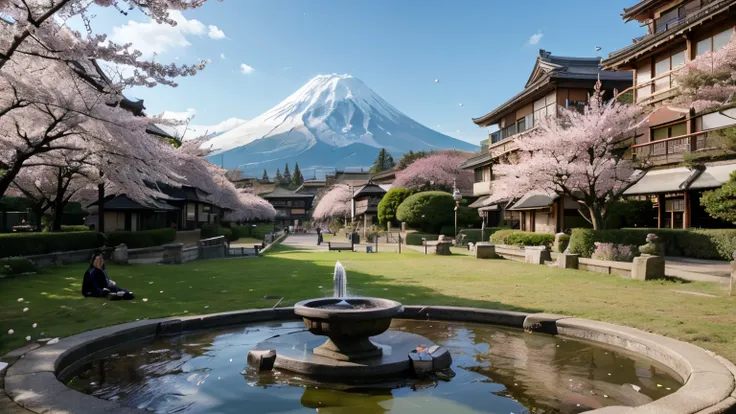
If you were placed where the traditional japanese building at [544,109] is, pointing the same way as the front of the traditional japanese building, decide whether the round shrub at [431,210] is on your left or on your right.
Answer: on your right

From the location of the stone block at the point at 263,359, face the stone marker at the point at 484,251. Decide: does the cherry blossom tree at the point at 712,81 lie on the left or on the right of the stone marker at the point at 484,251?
right

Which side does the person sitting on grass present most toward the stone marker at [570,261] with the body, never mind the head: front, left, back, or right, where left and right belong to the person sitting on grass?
front

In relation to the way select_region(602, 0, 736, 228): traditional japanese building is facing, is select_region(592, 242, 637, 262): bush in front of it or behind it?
in front

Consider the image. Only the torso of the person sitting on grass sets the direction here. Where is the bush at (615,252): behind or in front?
in front

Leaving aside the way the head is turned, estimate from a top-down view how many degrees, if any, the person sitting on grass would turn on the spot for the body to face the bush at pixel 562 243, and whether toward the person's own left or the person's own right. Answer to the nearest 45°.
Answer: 0° — they already face it

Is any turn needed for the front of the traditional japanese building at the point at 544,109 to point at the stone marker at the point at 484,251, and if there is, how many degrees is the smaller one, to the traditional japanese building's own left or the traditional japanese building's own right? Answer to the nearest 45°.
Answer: approximately 45° to the traditional japanese building's own left

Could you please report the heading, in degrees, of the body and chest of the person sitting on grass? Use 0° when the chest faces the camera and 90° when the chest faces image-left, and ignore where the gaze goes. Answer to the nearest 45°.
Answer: approximately 270°

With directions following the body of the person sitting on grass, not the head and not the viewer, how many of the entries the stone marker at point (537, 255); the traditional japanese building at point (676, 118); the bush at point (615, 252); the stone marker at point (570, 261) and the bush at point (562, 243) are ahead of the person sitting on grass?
5

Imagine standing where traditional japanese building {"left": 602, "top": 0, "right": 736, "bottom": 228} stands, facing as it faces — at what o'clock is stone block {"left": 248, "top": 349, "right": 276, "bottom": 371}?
The stone block is roughly at 11 o'clock from the traditional japanese building.

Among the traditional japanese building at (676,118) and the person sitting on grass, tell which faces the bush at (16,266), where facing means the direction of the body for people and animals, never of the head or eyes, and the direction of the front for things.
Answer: the traditional japanese building

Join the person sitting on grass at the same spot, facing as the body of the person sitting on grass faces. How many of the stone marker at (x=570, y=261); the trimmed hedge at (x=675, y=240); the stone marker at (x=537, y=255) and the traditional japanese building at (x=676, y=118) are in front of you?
4

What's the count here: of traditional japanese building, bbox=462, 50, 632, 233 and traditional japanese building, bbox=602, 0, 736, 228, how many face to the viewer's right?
0

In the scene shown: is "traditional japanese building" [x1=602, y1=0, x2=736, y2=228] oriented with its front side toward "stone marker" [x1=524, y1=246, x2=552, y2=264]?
yes

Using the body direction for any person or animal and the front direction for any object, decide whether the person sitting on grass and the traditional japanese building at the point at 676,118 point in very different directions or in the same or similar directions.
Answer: very different directions
